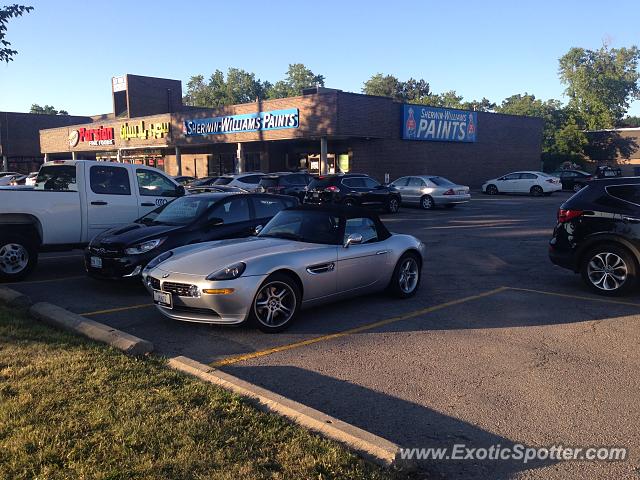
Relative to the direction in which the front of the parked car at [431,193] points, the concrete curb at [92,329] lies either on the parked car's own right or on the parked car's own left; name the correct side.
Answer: on the parked car's own left

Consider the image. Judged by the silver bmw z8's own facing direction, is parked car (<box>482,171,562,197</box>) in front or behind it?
behind

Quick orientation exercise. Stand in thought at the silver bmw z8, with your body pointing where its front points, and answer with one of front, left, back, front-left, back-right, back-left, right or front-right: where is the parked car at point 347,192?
back-right

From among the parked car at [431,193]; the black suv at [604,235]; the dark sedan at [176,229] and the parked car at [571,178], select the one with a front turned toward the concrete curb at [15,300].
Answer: the dark sedan

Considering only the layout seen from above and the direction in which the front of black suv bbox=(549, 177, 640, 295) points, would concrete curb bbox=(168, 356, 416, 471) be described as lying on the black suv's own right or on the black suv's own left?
on the black suv's own right

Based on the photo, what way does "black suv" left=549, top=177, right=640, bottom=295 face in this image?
to the viewer's right

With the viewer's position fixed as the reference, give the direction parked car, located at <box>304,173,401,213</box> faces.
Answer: facing away from the viewer and to the right of the viewer

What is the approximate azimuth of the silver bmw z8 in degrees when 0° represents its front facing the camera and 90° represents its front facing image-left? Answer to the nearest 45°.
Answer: approximately 45°

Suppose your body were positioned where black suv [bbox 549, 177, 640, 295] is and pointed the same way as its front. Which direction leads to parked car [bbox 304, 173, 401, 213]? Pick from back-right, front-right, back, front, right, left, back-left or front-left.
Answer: back-left

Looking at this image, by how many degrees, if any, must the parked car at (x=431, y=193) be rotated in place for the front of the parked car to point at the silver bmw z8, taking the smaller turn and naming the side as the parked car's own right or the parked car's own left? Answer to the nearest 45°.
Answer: approximately 135° to the parked car's own left

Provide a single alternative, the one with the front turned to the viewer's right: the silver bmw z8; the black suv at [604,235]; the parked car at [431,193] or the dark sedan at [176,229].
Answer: the black suv

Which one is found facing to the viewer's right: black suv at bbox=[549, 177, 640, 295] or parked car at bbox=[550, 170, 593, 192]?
the black suv

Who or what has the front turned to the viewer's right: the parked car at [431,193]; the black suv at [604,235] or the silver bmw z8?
the black suv

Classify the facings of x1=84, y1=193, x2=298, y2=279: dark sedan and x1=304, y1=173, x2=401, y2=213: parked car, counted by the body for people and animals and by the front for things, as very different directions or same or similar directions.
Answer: very different directions

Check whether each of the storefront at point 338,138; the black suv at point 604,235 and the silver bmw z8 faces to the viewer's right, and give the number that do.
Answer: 1
